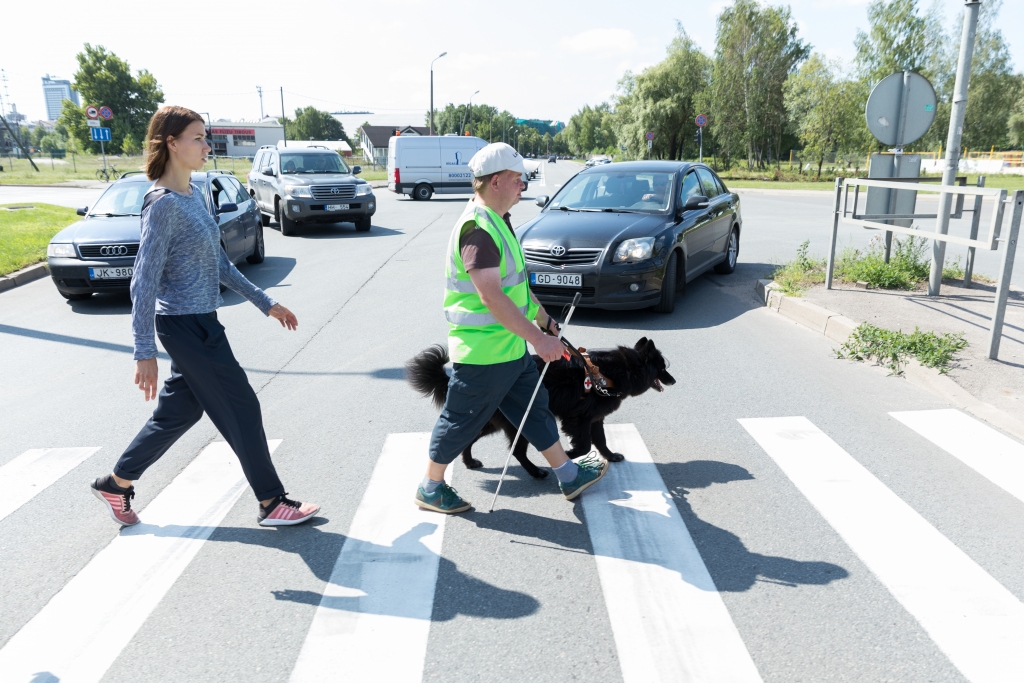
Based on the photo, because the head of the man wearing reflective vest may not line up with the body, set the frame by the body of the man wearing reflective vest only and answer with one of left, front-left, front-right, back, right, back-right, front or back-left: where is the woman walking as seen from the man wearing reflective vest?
back

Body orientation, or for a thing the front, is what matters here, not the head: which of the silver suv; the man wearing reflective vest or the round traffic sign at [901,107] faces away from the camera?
the round traffic sign

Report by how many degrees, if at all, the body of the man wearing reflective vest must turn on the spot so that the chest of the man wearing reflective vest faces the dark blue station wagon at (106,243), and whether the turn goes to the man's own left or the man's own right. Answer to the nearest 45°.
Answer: approximately 135° to the man's own left

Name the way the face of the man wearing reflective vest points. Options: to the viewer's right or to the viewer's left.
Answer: to the viewer's right

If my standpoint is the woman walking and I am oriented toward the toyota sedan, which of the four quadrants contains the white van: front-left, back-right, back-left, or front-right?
front-left

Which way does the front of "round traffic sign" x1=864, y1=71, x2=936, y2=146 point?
away from the camera

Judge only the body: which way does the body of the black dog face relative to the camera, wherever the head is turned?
to the viewer's right

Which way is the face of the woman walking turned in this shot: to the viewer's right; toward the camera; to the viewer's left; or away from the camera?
to the viewer's right

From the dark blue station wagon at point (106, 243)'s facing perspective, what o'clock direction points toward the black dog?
The black dog is roughly at 10 o'clock from the dark blue station wagon.

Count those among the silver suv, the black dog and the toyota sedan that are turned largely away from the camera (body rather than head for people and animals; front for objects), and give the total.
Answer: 0

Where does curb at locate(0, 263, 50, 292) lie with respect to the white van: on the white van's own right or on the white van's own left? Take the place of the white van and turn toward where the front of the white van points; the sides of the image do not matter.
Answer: on the white van's own right

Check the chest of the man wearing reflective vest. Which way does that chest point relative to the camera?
to the viewer's right

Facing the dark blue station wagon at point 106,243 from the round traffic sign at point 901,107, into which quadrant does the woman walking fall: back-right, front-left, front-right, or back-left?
front-left

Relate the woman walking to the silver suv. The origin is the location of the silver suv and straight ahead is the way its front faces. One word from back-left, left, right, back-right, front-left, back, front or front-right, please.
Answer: front-right

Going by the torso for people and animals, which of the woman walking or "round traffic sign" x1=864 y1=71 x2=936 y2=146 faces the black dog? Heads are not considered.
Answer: the woman walking

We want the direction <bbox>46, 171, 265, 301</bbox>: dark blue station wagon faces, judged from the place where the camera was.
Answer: facing the viewer and to the left of the viewer

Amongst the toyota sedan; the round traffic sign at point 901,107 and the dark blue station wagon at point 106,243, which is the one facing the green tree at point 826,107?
the round traffic sign

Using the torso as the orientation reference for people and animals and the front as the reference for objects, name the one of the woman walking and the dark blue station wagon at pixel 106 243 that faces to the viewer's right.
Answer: the woman walking
